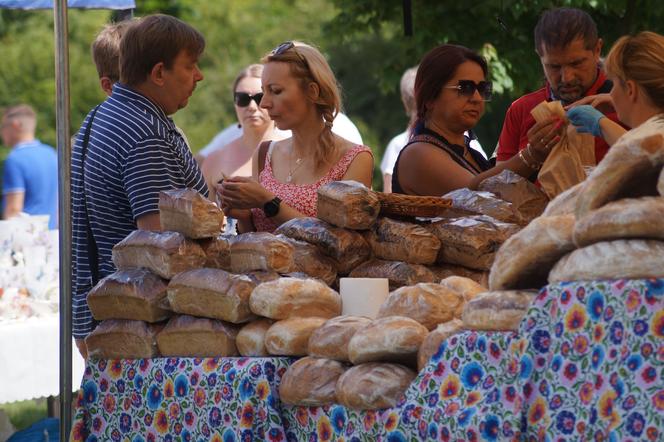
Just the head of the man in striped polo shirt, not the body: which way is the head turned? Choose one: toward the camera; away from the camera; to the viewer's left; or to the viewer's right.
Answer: to the viewer's right

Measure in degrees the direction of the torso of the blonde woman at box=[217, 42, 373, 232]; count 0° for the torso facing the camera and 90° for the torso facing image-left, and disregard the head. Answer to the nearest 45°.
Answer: approximately 45°

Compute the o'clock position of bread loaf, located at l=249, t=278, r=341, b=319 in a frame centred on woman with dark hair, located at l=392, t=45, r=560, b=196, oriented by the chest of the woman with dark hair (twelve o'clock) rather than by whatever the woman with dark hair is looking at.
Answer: The bread loaf is roughly at 2 o'clock from the woman with dark hair.

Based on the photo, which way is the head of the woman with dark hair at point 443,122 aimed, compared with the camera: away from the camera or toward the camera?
toward the camera

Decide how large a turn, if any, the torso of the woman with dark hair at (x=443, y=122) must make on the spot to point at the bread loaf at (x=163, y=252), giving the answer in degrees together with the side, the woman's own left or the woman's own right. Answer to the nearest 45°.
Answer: approximately 90° to the woman's own right

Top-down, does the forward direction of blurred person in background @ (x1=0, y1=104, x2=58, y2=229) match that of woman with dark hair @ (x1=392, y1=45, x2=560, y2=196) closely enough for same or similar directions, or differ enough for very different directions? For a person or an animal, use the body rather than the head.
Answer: very different directions

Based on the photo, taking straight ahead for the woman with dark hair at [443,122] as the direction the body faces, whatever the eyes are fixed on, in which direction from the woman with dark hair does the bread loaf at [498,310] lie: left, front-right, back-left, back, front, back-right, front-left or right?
front-right

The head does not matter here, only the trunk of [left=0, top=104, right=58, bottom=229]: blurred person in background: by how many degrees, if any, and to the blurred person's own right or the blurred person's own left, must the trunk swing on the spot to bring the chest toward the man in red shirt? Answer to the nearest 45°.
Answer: approximately 180°

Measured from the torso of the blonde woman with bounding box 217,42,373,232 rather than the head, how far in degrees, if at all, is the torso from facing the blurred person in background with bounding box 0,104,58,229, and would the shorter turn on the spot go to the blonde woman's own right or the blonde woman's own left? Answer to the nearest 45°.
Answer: approximately 90° to the blonde woman's own right
